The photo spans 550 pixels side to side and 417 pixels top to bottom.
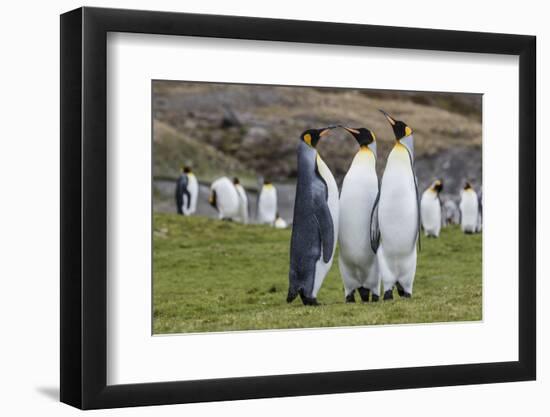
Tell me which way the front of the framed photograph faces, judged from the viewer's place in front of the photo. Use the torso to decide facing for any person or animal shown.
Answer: facing the viewer and to the right of the viewer
